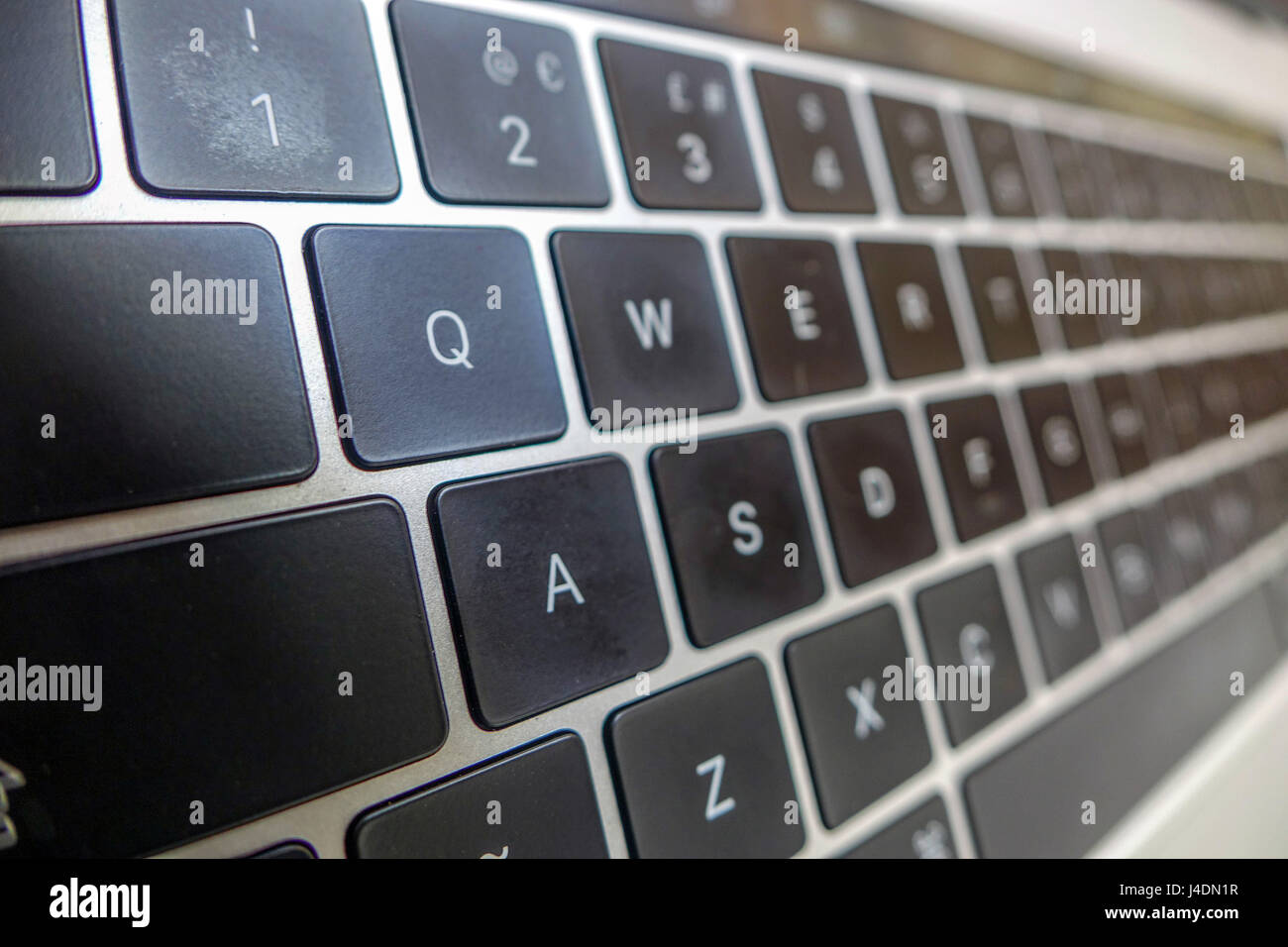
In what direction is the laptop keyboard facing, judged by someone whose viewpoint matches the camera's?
facing the viewer and to the right of the viewer
